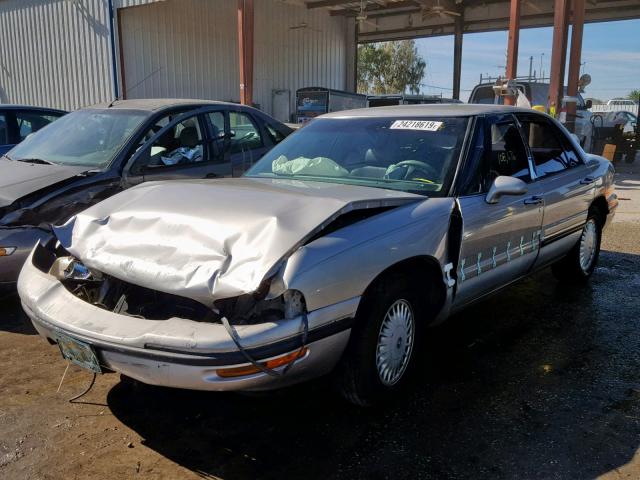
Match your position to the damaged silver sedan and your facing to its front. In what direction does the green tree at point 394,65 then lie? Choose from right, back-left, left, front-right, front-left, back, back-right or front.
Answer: back-right

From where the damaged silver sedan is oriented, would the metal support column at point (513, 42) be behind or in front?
behind

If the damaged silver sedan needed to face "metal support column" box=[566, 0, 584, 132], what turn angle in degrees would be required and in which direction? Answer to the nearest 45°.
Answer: approximately 180°

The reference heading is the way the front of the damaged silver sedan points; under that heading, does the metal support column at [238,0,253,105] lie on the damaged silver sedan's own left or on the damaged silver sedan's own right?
on the damaged silver sedan's own right

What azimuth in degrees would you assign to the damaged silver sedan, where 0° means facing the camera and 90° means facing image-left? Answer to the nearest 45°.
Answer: approximately 45°
